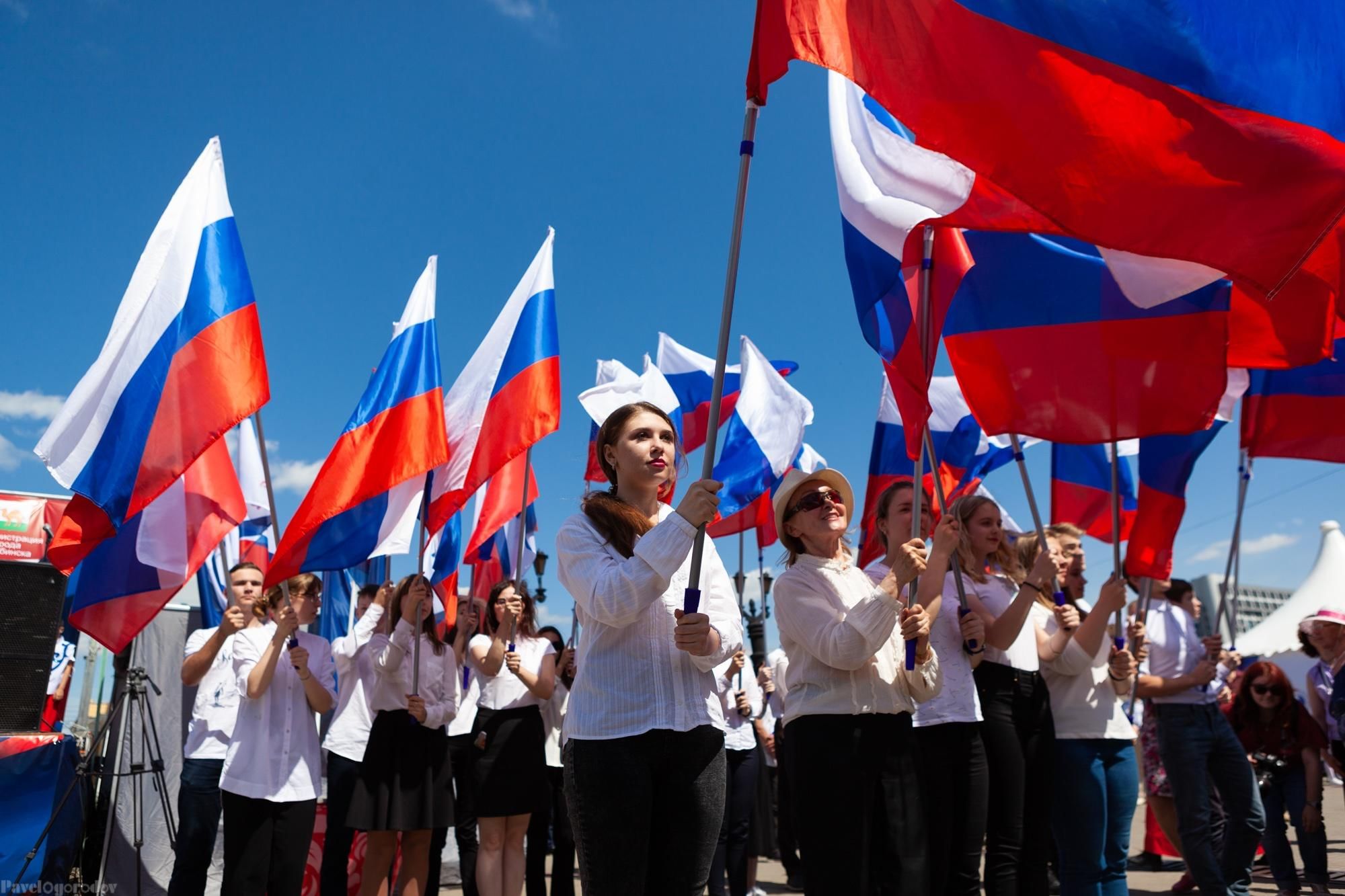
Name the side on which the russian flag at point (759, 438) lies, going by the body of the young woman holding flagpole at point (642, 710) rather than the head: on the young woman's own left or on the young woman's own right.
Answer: on the young woman's own left

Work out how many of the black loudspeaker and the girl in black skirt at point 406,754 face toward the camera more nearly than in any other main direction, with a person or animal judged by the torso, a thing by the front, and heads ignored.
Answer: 2

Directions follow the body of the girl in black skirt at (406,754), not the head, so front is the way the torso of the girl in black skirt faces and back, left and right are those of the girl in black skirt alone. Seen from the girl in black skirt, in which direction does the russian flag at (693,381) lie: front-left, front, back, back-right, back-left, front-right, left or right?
back-left

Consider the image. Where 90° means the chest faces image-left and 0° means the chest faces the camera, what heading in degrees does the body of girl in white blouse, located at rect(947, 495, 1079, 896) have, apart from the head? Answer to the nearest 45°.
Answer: approximately 315°

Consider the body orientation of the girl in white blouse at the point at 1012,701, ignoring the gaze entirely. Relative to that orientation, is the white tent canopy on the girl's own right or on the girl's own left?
on the girl's own left

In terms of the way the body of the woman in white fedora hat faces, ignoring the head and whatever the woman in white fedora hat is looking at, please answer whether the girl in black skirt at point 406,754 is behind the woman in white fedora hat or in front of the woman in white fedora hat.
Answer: behind
